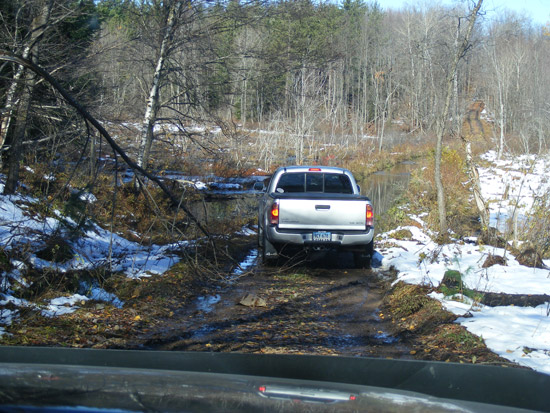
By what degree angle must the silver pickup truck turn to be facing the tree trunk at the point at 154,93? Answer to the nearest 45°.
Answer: approximately 45° to its left

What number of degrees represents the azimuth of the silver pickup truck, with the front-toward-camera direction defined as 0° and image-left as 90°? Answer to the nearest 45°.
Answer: approximately 180°
